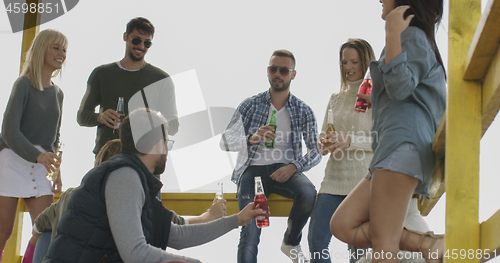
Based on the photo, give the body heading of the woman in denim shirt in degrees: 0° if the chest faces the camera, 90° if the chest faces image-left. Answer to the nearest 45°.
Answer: approximately 90°

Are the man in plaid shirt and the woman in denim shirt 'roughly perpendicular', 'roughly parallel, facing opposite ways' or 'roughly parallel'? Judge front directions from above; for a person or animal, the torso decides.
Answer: roughly perpendicular

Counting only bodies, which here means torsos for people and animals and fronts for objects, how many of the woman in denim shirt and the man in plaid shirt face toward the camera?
1

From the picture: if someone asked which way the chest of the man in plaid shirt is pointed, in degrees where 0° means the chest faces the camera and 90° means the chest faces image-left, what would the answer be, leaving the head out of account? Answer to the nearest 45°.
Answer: approximately 0°

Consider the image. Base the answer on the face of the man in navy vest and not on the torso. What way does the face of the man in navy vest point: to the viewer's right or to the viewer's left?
to the viewer's right

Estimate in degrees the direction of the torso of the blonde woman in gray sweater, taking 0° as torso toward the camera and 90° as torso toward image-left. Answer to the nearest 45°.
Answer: approximately 315°

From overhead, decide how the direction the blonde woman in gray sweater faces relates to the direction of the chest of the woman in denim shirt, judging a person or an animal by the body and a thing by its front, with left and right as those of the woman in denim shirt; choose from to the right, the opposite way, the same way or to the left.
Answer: the opposite way
